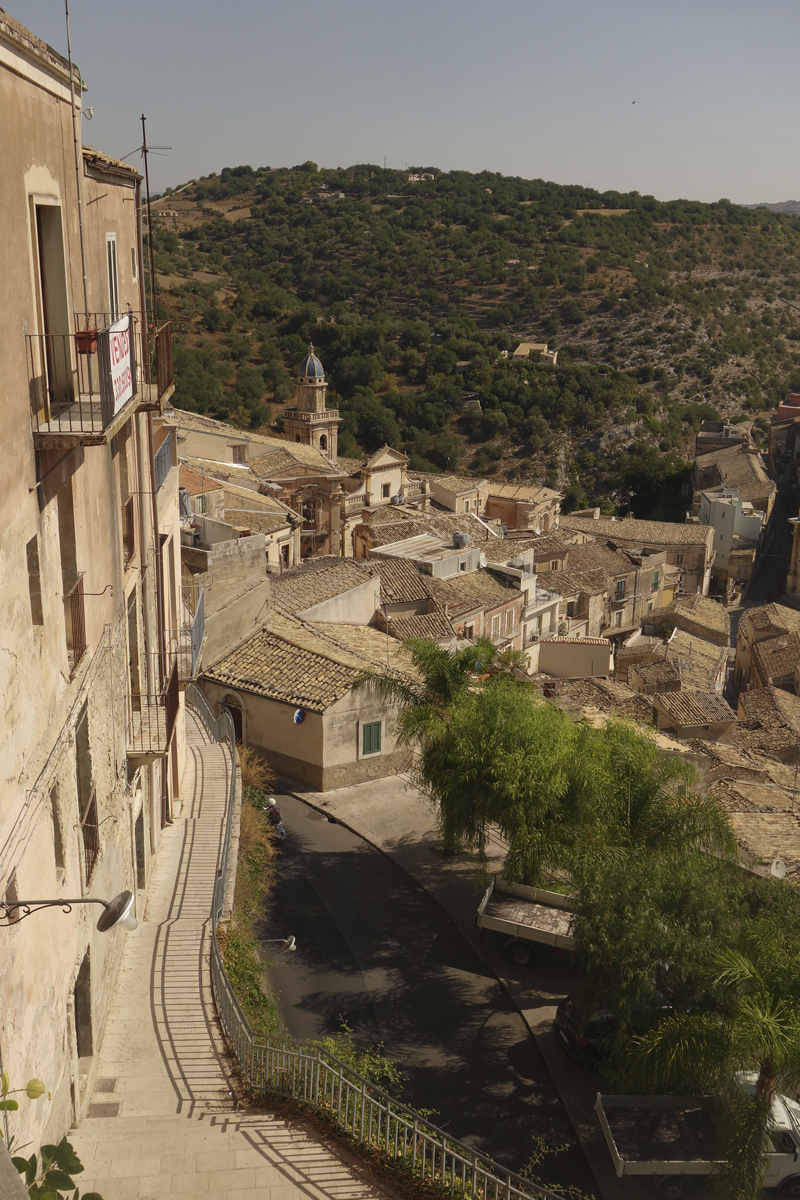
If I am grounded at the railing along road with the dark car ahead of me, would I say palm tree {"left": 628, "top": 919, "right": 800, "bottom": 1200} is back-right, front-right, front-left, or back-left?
front-right

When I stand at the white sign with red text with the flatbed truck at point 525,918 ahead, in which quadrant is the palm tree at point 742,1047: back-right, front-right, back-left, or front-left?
front-right

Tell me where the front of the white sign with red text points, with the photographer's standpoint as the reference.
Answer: facing the viewer and to the right of the viewer

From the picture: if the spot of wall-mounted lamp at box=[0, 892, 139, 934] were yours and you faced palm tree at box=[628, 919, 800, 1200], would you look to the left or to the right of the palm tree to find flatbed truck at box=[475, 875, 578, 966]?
left
